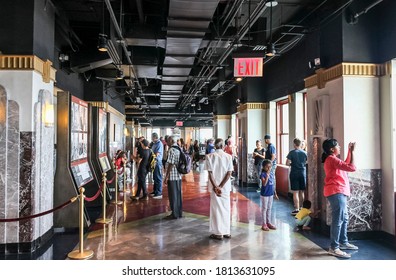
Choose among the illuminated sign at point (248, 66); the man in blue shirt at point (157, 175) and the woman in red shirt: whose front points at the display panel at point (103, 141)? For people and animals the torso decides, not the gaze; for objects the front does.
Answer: the man in blue shirt

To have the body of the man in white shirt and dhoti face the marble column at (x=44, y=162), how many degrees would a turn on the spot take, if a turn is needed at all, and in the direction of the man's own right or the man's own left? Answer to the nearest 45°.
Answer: approximately 90° to the man's own left

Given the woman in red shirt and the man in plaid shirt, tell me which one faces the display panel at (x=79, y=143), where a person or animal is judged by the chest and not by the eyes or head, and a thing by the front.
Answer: the man in plaid shirt

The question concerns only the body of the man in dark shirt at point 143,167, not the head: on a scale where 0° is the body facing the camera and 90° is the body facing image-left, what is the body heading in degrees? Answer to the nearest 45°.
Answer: approximately 90°

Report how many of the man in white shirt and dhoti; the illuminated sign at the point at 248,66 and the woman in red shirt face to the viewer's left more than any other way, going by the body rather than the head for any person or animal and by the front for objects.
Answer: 0

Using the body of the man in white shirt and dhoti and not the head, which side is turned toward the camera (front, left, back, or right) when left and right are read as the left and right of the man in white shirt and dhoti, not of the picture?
back

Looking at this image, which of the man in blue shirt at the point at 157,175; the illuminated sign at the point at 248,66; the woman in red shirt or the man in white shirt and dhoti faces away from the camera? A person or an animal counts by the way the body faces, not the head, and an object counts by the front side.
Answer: the man in white shirt and dhoti

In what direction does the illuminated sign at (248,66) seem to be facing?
toward the camera

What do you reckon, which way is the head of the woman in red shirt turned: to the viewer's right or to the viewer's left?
to the viewer's right

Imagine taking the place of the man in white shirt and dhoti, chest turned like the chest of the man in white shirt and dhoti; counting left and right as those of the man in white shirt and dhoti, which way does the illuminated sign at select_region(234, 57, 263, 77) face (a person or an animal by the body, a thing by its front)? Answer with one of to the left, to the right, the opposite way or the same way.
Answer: the opposite way

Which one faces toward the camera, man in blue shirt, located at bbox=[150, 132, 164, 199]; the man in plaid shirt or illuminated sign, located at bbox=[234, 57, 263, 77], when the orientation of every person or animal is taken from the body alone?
the illuminated sign

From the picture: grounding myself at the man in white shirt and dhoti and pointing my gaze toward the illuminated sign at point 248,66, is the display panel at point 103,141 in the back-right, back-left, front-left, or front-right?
front-left

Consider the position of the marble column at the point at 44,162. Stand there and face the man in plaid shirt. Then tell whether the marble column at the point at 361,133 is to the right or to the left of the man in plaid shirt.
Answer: right

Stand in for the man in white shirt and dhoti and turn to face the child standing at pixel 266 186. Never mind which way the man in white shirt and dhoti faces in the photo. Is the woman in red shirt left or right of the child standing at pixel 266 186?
right
